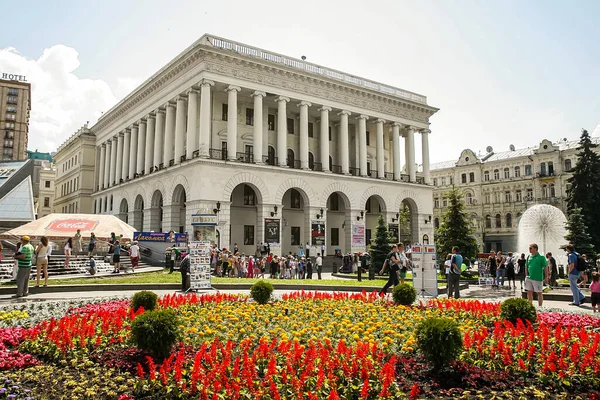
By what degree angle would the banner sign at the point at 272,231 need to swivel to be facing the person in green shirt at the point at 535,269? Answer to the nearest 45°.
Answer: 0° — it already faces them

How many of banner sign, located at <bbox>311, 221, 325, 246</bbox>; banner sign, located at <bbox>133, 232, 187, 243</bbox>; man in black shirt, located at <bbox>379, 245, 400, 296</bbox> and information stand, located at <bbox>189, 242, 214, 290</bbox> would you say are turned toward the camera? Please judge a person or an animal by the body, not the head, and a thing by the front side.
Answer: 3

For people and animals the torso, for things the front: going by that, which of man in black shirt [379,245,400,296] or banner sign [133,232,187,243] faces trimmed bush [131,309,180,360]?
the banner sign

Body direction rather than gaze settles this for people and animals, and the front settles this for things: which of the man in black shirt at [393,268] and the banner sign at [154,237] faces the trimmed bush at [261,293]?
the banner sign

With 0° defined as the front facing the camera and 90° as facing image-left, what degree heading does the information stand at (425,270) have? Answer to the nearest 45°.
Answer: approximately 0°

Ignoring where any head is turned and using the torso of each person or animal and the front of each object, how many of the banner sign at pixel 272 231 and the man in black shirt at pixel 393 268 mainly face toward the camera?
1

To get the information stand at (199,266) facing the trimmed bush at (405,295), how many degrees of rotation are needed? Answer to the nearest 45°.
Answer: approximately 45° to its left

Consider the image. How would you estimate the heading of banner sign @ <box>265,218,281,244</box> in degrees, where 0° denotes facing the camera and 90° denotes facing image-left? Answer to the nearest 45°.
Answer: approximately 0°

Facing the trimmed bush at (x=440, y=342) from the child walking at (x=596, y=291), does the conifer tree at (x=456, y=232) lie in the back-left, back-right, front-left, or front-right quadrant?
back-right
